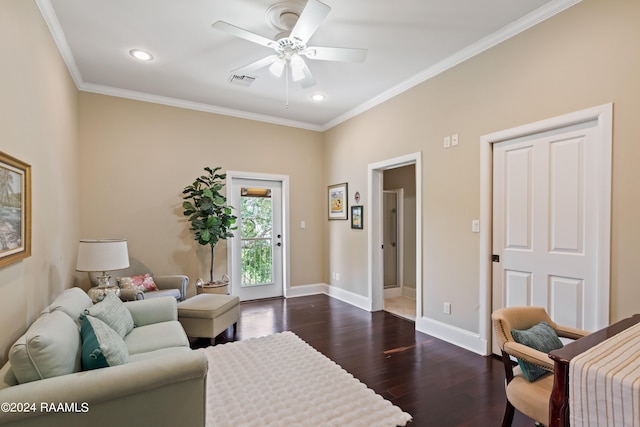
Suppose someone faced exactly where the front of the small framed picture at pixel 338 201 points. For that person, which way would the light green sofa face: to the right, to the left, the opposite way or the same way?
the opposite way

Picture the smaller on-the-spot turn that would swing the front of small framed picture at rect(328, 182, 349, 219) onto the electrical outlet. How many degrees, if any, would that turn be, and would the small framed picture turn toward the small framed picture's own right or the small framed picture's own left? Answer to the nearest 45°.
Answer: approximately 90° to the small framed picture's own left

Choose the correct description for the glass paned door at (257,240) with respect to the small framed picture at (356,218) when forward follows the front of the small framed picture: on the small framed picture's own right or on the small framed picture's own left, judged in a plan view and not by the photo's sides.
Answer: on the small framed picture's own right

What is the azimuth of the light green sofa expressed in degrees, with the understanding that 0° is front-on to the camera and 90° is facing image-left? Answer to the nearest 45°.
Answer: approximately 270°

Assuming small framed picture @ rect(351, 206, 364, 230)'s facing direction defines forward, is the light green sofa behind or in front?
in front

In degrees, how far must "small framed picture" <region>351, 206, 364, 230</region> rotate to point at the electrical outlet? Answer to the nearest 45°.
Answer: approximately 90° to its left

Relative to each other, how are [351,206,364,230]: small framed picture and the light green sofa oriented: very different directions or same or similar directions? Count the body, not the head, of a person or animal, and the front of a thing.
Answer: very different directions

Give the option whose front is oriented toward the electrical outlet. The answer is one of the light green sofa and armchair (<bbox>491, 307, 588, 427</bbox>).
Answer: the light green sofa

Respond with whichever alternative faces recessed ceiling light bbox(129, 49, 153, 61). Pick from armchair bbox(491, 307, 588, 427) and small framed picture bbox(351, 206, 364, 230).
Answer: the small framed picture
